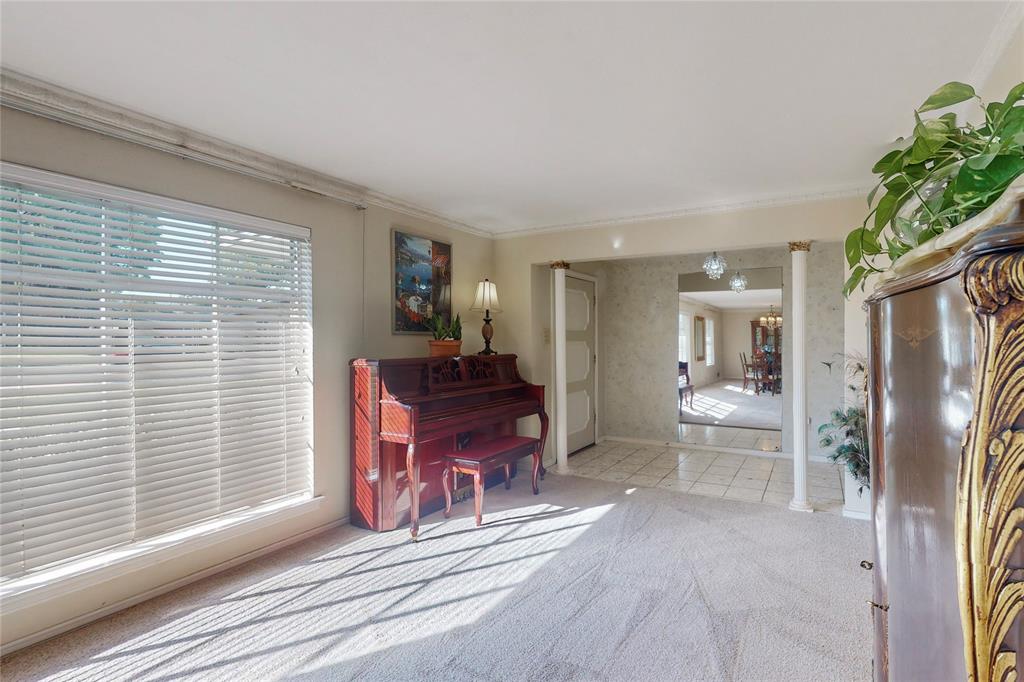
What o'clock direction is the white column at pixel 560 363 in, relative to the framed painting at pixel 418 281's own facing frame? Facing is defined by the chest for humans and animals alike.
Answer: The white column is roughly at 10 o'clock from the framed painting.

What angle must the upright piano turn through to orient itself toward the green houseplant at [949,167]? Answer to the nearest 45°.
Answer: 0° — it already faces it

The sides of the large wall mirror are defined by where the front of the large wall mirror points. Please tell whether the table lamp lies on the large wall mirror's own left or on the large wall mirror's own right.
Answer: on the large wall mirror's own right

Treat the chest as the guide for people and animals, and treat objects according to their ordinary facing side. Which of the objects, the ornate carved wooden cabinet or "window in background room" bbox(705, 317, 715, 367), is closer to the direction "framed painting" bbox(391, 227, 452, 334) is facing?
the ornate carved wooden cabinet

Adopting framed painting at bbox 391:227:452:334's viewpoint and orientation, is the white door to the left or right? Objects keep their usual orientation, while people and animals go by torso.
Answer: on its left

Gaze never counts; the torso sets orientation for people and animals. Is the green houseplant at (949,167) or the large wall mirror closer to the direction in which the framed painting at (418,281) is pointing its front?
the green houseplant
